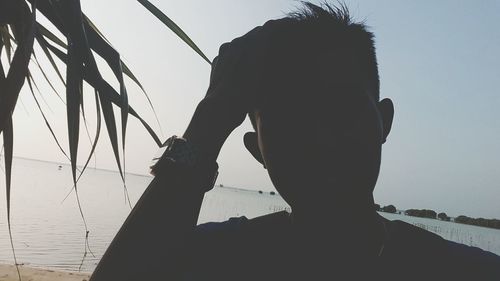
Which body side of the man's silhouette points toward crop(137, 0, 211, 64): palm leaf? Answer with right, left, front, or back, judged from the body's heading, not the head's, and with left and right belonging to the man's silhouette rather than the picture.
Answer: right

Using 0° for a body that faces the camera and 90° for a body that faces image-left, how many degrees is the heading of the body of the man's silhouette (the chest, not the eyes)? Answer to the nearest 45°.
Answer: approximately 0°
